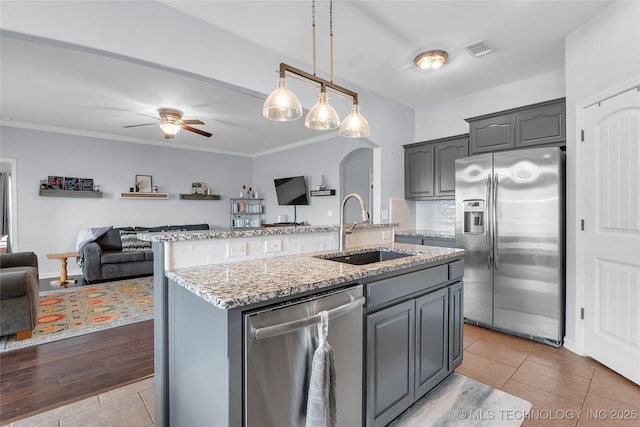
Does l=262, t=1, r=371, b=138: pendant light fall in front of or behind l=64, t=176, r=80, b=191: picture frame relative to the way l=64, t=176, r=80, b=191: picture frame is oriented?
in front

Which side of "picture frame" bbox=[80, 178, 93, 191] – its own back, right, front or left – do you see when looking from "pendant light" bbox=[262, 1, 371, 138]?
front

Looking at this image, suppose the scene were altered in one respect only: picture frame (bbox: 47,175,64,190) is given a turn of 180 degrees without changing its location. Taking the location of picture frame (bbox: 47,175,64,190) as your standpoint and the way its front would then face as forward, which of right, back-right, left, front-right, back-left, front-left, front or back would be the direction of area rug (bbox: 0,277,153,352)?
back

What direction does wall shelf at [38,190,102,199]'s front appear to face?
toward the camera

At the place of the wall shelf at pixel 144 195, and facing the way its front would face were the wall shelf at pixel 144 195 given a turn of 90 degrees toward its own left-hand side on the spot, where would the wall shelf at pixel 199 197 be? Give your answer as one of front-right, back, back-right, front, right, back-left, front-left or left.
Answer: front

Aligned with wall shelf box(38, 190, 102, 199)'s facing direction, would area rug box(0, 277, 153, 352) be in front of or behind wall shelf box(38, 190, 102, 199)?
in front

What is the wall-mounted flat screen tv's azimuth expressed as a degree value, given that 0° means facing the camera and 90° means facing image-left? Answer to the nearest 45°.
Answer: approximately 45°

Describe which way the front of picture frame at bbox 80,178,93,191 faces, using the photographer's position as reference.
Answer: facing the viewer

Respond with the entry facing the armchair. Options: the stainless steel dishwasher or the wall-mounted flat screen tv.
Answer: the wall-mounted flat screen tv

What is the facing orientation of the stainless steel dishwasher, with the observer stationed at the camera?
facing the viewer and to the right of the viewer

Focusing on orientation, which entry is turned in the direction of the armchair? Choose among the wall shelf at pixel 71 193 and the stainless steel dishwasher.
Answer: the wall shelf

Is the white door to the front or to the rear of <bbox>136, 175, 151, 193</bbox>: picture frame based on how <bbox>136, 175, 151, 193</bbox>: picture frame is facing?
to the front

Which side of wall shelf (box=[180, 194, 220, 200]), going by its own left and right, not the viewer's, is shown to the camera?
front

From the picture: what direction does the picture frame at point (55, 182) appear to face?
toward the camera

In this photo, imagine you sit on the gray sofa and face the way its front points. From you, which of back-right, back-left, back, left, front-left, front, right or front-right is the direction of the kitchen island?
front

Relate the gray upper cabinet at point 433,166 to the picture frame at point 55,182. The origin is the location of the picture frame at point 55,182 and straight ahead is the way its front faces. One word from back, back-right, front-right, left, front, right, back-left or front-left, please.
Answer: front-left
